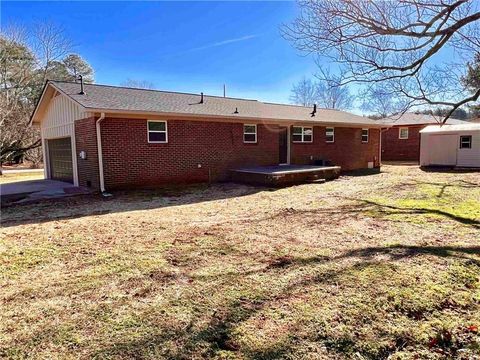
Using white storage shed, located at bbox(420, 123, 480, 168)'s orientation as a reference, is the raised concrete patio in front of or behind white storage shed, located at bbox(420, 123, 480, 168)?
in front

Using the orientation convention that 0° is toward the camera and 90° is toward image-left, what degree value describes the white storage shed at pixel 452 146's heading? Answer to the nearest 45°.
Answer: approximately 0°

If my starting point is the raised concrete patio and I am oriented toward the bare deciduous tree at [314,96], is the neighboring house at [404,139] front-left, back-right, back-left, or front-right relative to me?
front-right

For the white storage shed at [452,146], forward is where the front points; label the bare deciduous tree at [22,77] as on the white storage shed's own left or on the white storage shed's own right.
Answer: on the white storage shed's own right

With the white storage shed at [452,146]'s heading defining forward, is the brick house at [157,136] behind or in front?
in front

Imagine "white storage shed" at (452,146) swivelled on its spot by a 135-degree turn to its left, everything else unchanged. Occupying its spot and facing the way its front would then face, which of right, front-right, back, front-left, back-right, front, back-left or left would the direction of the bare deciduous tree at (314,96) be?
left

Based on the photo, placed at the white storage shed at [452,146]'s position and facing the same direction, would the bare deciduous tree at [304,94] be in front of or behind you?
behind
